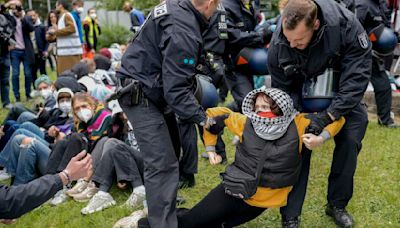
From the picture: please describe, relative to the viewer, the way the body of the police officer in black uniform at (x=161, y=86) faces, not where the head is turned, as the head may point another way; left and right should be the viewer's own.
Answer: facing to the right of the viewer

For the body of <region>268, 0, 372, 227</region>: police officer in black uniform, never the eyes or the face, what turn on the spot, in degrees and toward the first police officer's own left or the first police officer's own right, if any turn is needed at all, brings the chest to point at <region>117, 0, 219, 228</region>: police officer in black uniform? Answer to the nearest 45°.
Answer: approximately 45° to the first police officer's own right

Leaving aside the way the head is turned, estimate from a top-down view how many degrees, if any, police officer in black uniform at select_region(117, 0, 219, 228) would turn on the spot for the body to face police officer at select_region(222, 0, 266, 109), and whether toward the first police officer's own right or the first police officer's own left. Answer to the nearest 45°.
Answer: approximately 45° to the first police officer's own left

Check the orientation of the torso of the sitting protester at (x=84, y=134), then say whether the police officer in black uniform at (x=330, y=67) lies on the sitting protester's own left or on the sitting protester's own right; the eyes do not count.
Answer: on the sitting protester's own left

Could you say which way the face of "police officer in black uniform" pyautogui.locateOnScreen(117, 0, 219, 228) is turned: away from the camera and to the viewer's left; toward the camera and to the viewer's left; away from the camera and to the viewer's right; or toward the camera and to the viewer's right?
away from the camera and to the viewer's right

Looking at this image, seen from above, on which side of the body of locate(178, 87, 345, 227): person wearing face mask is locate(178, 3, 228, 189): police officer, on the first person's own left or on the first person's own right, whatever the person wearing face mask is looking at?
on the first person's own right

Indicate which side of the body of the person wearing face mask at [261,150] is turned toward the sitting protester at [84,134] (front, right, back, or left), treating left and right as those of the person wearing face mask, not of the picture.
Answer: right

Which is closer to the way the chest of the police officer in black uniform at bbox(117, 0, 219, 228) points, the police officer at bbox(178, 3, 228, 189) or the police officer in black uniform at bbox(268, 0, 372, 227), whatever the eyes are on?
the police officer in black uniform

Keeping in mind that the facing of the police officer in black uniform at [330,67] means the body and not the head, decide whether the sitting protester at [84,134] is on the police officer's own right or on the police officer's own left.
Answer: on the police officer's own right
